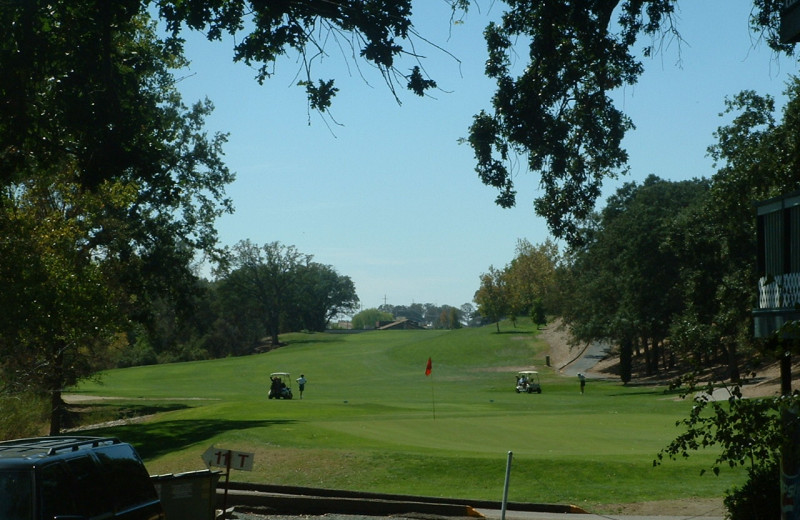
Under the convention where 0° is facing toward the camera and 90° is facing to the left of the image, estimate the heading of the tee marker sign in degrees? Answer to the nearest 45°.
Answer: approximately 0°

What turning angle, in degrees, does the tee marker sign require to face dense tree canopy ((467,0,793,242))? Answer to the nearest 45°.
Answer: approximately 135° to its left

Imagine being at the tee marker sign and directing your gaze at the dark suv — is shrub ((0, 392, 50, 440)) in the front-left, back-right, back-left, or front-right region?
back-right

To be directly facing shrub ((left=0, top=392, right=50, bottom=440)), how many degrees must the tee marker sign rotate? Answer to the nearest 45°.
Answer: approximately 180°

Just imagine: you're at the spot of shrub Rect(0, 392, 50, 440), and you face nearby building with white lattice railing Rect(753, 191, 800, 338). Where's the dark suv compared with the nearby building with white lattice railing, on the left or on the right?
right

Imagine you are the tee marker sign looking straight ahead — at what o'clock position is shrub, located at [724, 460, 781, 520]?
The shrub is roughly at 10 o'clock from the tee marker sign.

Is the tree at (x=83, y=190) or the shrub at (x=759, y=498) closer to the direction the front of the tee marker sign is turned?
the shrub

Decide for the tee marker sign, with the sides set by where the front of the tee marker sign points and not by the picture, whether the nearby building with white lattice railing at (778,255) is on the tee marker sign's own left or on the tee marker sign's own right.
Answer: on the tee marker sign's own left

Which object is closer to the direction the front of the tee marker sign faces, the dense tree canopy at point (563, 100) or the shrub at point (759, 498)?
the shrub

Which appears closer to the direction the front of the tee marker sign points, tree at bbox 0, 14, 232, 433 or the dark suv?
the dark suv

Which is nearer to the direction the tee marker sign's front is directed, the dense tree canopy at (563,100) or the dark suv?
the dark suv
